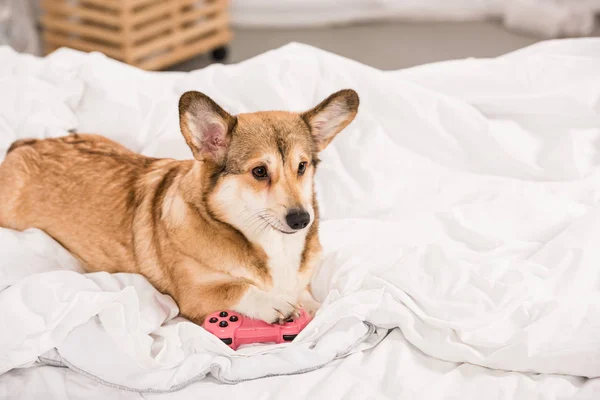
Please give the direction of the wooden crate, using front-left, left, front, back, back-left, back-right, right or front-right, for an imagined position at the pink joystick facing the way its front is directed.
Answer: back

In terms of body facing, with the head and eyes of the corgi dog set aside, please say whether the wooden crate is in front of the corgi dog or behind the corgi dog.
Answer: behind

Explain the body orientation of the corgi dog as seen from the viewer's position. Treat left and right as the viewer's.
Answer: facing the viewer and to the right of the viewer

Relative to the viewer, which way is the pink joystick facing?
toward the camera
